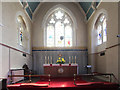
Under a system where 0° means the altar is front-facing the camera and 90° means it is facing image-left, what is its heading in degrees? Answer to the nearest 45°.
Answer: approximately 0°

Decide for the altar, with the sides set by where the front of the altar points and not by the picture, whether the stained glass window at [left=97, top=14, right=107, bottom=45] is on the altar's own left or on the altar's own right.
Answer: on the altar's own left

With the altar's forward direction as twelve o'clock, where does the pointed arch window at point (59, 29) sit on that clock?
The pointed arch window is roughly at 6 o'clock from the altar.
